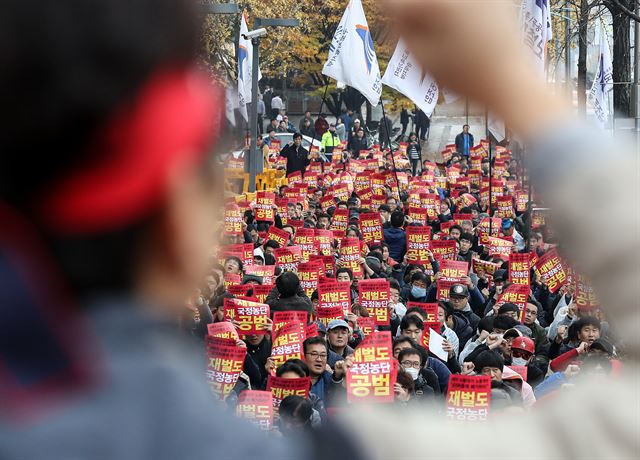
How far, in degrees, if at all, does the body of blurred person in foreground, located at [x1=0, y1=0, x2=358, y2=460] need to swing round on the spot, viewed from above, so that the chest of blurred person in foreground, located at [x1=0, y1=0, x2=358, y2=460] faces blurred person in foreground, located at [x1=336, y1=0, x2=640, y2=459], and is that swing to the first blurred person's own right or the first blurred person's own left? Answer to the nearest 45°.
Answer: approximately 45° to the first blurred person's own right

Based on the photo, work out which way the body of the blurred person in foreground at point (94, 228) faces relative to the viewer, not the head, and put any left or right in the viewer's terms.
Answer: facing away from the viewer and to the right of the viewer

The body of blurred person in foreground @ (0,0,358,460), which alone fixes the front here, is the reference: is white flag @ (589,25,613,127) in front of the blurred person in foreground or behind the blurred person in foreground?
in front

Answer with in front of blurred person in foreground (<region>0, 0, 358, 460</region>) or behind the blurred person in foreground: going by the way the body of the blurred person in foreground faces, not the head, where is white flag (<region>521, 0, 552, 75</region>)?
in front

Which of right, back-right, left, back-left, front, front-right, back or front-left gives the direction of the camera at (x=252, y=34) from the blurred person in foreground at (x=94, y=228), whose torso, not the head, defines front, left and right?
front-left

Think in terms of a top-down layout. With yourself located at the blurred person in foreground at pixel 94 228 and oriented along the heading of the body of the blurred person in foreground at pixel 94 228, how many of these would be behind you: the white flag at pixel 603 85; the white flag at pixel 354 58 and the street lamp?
0

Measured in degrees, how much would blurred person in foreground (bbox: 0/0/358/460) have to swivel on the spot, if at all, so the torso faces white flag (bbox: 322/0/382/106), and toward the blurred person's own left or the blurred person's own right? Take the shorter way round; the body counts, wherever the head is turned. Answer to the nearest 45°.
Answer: approximately 45° to the blurred person's own left

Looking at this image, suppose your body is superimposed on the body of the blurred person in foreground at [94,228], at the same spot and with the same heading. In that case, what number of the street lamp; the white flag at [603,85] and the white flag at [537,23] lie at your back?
0

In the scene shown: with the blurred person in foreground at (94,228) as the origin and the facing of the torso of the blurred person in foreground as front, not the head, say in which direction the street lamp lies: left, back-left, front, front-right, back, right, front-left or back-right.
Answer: front-left
